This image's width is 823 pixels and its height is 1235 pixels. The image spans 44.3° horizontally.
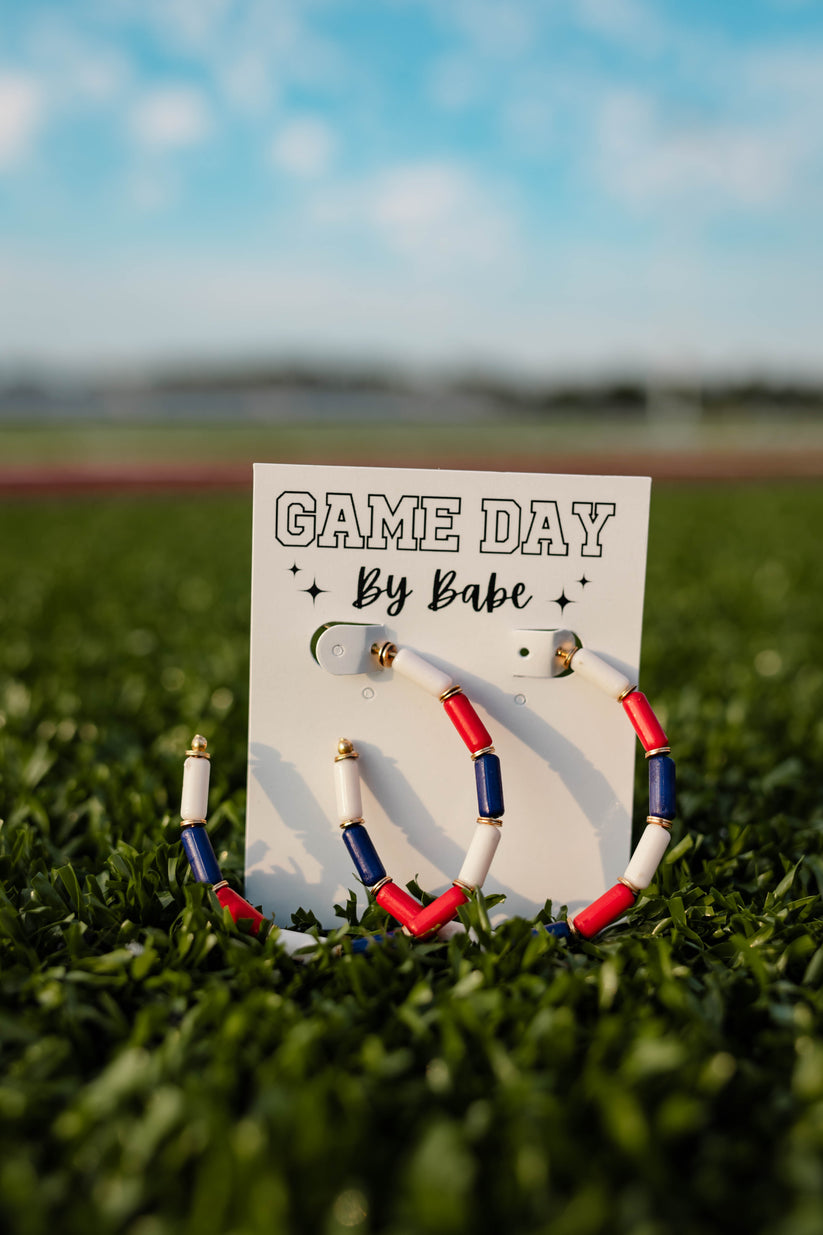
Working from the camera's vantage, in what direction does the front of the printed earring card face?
facing the viewer
